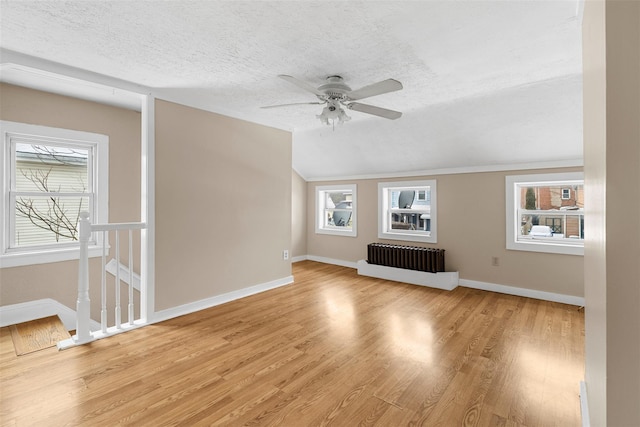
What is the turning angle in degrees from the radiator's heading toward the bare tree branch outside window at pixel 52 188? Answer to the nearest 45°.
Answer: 0° — it already faces it

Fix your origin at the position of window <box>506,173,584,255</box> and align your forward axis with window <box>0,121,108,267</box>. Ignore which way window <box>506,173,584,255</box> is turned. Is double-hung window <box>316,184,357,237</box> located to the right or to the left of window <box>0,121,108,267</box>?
right

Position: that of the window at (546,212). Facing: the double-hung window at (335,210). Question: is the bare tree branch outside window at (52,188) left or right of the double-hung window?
left

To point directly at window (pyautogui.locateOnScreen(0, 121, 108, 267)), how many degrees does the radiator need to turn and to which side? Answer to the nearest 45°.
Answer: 0° — it already faces it

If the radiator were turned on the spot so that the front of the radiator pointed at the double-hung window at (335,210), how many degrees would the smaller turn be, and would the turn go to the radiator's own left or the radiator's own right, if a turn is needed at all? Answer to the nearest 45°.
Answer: approximately 90° to the radiator's own right

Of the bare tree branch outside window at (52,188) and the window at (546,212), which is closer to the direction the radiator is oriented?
the bare tree branch outside window

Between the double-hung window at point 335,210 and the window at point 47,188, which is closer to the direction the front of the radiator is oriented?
the window

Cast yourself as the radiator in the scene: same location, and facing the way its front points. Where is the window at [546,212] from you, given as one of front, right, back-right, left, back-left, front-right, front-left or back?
back-left

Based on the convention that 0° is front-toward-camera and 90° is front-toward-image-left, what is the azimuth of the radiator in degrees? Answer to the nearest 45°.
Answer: approximately 45°

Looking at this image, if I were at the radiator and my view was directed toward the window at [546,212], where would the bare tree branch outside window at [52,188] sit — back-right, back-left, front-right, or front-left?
back-right
